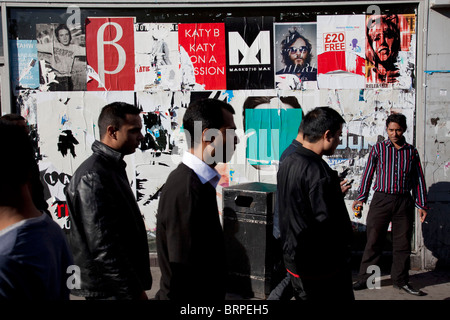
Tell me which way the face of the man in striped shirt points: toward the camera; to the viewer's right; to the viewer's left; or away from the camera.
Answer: toward the camera

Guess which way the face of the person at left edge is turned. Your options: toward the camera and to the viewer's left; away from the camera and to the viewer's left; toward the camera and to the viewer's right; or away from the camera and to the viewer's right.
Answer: away from the camera and to the viewer's right

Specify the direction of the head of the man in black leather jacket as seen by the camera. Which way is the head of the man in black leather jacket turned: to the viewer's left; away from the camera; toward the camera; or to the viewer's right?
to the viewer's right

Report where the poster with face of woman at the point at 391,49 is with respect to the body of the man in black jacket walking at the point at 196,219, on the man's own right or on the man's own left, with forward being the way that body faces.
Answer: on the man's own left

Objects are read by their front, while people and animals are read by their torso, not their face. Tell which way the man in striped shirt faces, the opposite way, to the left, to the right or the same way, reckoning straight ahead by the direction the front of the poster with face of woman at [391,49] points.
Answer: the same way

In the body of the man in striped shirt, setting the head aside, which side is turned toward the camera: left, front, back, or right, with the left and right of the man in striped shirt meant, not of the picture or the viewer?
front

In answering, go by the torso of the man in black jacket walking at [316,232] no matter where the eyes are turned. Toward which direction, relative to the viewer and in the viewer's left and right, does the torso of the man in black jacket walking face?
facing away from the viewer and to the right of the viewer

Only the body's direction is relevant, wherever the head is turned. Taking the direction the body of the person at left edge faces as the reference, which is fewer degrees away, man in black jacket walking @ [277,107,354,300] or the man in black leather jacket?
the man in black leather jacket

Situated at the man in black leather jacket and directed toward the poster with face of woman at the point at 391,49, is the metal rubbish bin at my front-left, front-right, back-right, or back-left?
front-left
